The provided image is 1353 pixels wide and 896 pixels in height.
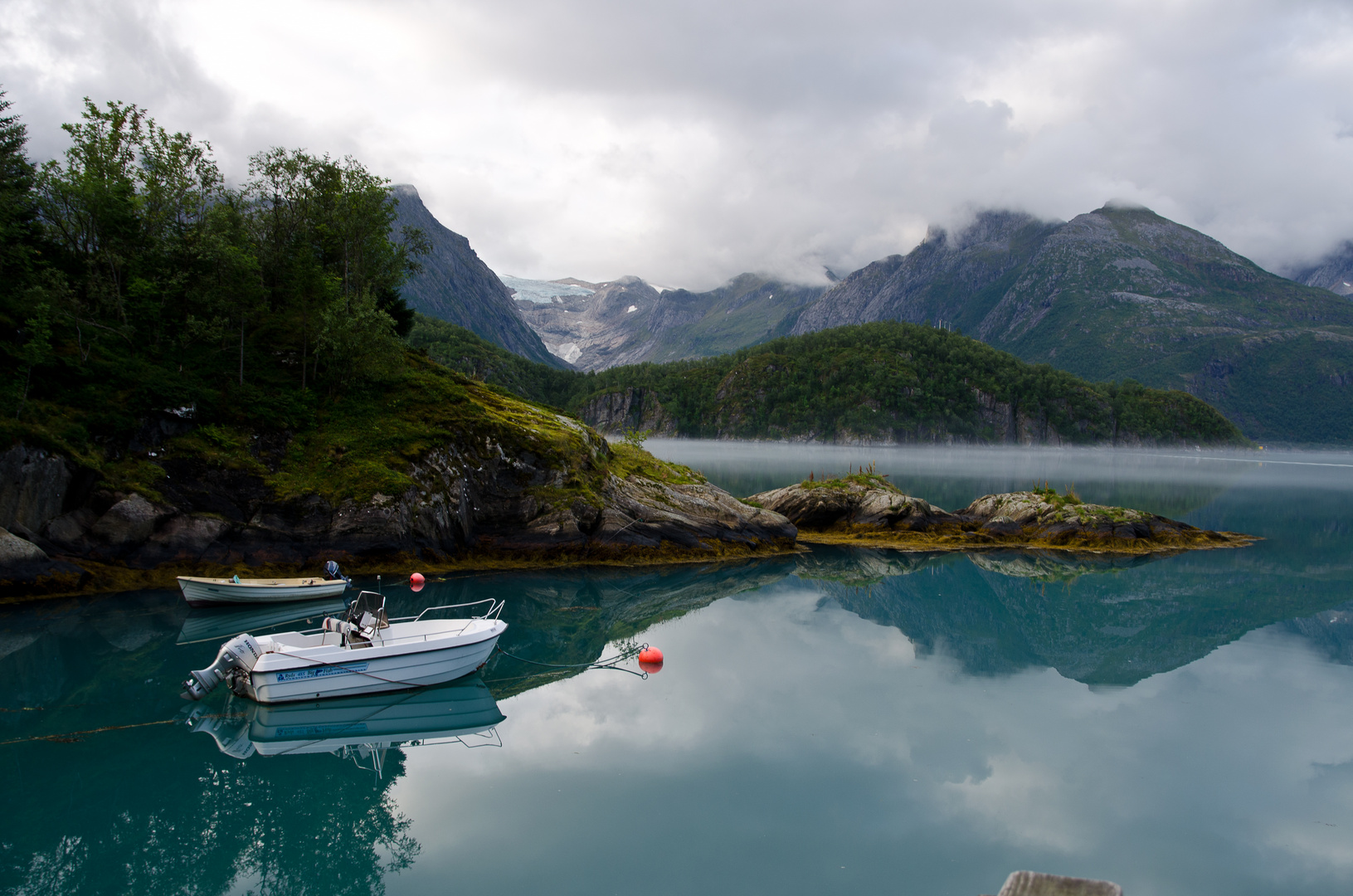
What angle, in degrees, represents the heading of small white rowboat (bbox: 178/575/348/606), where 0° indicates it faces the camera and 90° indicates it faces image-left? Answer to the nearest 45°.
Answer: approximately 90°

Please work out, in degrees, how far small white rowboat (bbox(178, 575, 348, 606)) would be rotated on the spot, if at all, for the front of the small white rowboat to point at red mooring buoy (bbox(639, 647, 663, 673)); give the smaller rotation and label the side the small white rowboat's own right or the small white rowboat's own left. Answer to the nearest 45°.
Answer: approximately 135° to the small white rowboat's own left

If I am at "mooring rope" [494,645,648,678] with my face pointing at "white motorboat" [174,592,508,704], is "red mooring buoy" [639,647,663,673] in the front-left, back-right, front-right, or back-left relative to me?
back-left

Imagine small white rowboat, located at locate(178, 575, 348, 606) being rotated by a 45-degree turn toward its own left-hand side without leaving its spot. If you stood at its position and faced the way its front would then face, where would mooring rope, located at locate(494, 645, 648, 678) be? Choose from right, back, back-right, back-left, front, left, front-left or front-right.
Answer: left

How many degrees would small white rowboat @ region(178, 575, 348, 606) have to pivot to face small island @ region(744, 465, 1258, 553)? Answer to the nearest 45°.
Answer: approximately 180°
